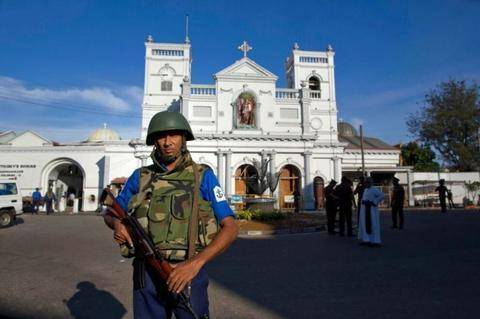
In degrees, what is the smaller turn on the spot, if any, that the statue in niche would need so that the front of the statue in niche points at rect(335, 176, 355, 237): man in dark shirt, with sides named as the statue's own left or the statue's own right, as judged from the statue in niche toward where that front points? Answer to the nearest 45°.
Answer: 0° — it already faces them

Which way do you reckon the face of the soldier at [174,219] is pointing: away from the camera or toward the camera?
toward the camera

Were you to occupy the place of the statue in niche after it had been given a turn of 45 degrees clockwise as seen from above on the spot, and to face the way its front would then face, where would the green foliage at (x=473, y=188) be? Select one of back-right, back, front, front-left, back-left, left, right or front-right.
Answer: back-left

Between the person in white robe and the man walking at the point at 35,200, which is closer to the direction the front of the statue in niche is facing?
the person in white robe

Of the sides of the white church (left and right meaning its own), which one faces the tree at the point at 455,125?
left

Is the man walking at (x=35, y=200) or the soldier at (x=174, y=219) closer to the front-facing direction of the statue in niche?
the soldier

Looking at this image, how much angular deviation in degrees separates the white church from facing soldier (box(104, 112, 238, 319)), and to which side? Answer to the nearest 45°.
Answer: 0° — it already faces them

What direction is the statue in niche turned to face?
toward the camera

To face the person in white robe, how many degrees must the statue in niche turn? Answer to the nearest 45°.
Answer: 0° — it already faces them

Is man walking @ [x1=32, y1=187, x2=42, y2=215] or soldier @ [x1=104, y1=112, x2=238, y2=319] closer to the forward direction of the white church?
the soldier

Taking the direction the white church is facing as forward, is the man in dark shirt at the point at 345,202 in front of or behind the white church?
in front

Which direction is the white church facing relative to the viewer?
toward the camera

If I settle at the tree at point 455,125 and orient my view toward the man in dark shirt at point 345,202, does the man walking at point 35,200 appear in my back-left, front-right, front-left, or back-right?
front-right

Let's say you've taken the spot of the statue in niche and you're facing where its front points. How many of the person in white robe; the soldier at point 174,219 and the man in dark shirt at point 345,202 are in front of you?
3

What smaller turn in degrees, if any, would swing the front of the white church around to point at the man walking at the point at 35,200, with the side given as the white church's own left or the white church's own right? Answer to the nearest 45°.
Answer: approximately 90° to the white church's own right
